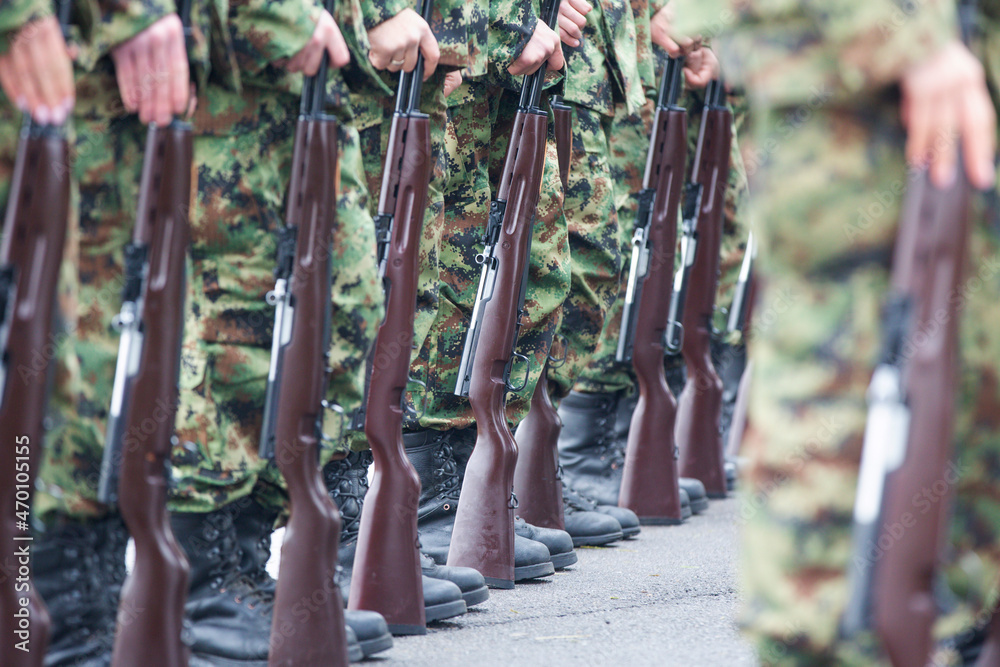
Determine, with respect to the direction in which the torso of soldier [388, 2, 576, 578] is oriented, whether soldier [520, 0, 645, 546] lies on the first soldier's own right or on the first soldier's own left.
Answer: on the first soldier's own left

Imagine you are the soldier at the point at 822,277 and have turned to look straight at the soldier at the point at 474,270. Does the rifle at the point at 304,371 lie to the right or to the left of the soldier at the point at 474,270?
left

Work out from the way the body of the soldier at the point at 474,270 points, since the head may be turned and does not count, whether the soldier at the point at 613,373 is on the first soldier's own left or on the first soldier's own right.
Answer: on the first soldier's own left

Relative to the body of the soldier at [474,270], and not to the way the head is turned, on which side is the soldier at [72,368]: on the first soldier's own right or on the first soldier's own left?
on the first soldier's own right

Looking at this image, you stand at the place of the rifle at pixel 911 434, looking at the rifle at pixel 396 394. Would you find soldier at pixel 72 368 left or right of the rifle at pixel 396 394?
left

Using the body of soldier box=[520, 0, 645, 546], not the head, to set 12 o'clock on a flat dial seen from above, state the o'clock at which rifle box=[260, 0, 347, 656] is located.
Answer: The rifle is roughly at 2 o'clock from the soldier.
